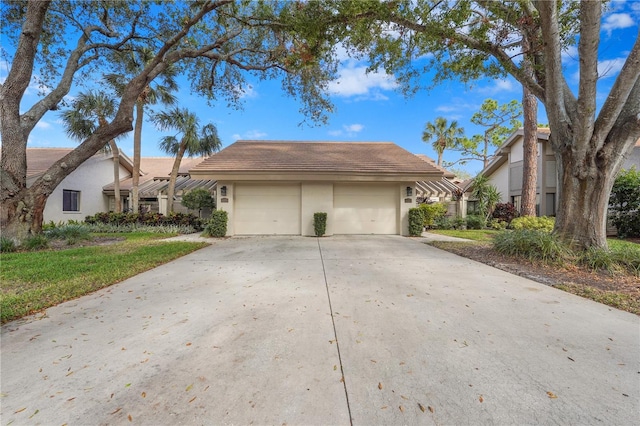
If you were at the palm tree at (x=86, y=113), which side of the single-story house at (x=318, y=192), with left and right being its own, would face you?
right

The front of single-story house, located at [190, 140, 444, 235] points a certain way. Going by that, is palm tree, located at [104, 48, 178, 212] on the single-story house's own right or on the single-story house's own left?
on the single-story house's own right

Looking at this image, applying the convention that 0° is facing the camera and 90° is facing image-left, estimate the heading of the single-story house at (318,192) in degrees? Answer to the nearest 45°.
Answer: approximately 0°

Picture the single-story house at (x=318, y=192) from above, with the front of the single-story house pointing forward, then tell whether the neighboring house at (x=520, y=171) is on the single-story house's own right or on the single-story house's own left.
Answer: on the single-story house's own left

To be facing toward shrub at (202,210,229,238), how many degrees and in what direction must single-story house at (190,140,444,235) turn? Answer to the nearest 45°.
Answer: approximately 90° to its right

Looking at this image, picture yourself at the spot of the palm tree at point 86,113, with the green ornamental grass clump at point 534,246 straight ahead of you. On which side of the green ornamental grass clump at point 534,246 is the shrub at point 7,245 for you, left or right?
right

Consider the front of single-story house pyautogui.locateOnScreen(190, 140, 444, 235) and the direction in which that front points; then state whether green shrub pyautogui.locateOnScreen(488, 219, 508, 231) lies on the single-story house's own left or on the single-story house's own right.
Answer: on the single-story house's own left

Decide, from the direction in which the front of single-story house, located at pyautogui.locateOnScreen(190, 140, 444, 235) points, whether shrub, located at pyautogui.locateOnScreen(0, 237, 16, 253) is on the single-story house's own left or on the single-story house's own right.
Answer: on the single-story house's own right
